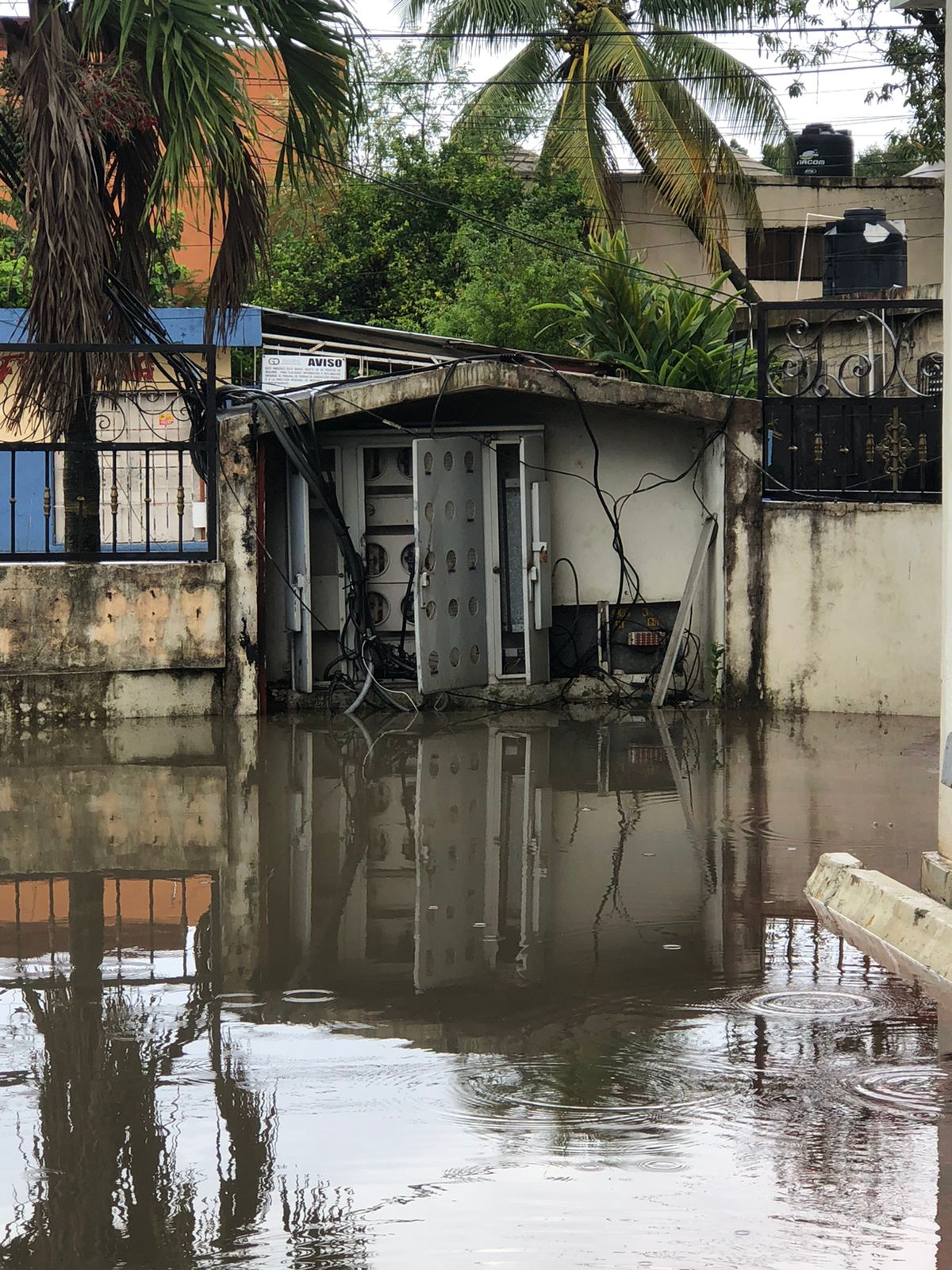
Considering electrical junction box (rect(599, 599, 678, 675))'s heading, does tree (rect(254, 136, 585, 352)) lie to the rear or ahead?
to the rear

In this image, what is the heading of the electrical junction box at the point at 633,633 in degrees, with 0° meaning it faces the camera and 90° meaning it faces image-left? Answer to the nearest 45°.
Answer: approximately 0°

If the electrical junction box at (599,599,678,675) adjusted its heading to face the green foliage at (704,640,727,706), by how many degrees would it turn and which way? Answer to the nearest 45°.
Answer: approximately 45° to its left

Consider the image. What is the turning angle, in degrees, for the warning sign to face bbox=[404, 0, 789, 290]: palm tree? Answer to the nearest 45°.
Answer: approximately 135° to its left

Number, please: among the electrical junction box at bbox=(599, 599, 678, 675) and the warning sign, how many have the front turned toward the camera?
2
